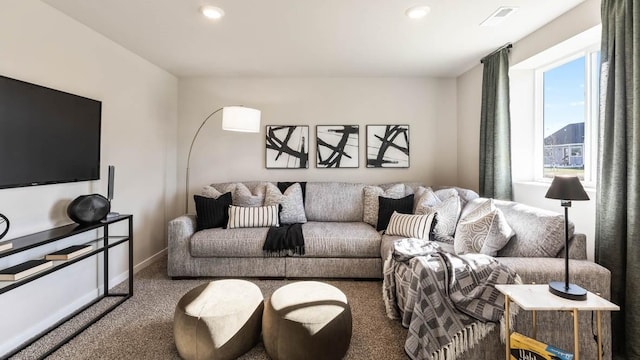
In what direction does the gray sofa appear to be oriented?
toward the camera

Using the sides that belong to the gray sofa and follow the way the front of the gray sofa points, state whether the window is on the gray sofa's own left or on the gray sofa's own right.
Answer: on the gray sofa's own left

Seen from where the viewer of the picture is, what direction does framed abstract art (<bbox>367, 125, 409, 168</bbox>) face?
facing the viewer

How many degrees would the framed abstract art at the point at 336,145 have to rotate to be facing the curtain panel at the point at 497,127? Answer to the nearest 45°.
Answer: approximately 45° to its left

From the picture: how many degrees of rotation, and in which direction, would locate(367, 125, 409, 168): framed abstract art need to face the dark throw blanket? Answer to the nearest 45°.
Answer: approximately 45° to its right

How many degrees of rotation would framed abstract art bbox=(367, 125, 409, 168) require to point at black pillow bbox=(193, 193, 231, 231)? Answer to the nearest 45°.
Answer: approximately 45° to its right

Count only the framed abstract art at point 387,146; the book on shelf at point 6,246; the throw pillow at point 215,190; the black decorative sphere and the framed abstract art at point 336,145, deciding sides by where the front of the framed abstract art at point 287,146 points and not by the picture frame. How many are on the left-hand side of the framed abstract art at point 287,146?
2

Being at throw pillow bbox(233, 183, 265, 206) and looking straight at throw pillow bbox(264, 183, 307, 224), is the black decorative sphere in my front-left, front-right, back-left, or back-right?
back-right

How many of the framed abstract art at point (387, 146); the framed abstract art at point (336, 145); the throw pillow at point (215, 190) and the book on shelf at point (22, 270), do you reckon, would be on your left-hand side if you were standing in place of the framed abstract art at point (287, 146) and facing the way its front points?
2

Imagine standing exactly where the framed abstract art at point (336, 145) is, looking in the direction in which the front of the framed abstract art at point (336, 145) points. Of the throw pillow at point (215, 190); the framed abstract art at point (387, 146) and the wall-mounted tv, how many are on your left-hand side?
1
